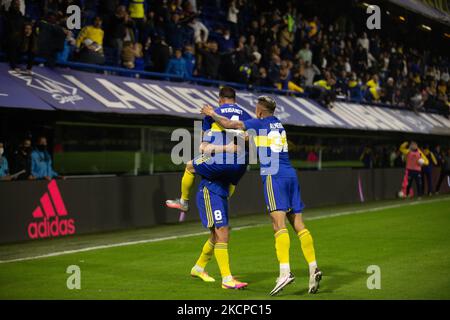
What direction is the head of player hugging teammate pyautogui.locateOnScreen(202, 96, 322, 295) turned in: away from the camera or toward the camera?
away from the camera

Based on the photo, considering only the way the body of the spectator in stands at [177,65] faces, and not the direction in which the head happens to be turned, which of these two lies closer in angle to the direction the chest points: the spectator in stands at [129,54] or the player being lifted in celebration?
the player being lifted in celebration

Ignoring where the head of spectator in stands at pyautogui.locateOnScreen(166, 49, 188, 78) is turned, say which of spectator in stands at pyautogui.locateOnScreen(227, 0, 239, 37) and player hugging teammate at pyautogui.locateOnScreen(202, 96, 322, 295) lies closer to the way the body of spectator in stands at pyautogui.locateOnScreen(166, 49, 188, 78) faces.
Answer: the player hugging teammate

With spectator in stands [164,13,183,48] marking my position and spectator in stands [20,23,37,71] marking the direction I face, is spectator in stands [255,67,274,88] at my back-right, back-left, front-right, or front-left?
back-left

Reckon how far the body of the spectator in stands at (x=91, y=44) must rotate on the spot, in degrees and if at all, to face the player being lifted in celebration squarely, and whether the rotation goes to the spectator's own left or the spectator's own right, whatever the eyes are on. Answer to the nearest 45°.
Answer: approximately 45° to the spectator's own right

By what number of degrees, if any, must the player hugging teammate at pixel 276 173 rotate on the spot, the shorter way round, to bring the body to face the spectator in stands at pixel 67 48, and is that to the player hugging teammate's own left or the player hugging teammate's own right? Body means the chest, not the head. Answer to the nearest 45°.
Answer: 0° — they already face them

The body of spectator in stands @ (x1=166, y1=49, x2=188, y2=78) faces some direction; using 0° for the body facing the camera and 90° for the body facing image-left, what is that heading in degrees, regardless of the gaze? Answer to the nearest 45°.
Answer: approximately 0°

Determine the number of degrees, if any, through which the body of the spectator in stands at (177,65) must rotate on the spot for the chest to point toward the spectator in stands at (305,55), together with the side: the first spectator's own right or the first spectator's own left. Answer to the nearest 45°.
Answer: approximately 135° to the first spectator's own left

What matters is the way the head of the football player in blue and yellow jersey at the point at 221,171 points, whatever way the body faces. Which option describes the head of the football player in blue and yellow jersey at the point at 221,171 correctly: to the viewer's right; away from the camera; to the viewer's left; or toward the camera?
away from the camera
